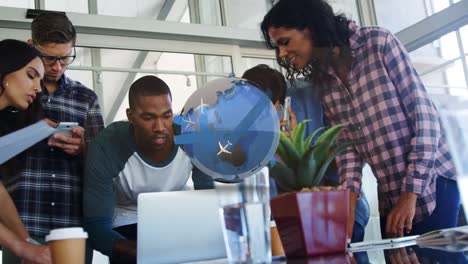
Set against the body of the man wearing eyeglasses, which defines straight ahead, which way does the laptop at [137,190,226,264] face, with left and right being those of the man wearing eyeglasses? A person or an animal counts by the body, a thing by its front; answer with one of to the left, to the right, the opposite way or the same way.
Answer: the opposite way

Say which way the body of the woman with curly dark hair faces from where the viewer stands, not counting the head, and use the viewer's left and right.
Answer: facing the viewer and to the left of the viewer

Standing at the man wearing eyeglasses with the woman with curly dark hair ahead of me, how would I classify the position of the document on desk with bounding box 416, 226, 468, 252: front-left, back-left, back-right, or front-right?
front-right

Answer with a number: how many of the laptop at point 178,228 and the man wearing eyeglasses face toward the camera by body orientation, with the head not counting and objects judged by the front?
1

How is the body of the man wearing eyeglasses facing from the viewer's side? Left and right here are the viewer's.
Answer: facing the viewer

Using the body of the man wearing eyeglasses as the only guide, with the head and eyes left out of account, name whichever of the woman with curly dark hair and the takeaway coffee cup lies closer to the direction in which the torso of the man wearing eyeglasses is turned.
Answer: the takeaway coffee cup

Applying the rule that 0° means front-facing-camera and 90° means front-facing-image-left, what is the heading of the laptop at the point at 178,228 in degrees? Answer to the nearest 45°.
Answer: approximately 180°

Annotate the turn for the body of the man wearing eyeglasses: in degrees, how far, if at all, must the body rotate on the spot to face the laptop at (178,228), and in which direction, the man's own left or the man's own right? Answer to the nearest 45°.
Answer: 0° — they already face it

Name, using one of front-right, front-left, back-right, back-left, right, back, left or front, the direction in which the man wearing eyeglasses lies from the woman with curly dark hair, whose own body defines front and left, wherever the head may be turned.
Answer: front-right

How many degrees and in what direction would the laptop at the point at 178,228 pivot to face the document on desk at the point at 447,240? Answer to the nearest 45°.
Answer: approximately 135° to its right
